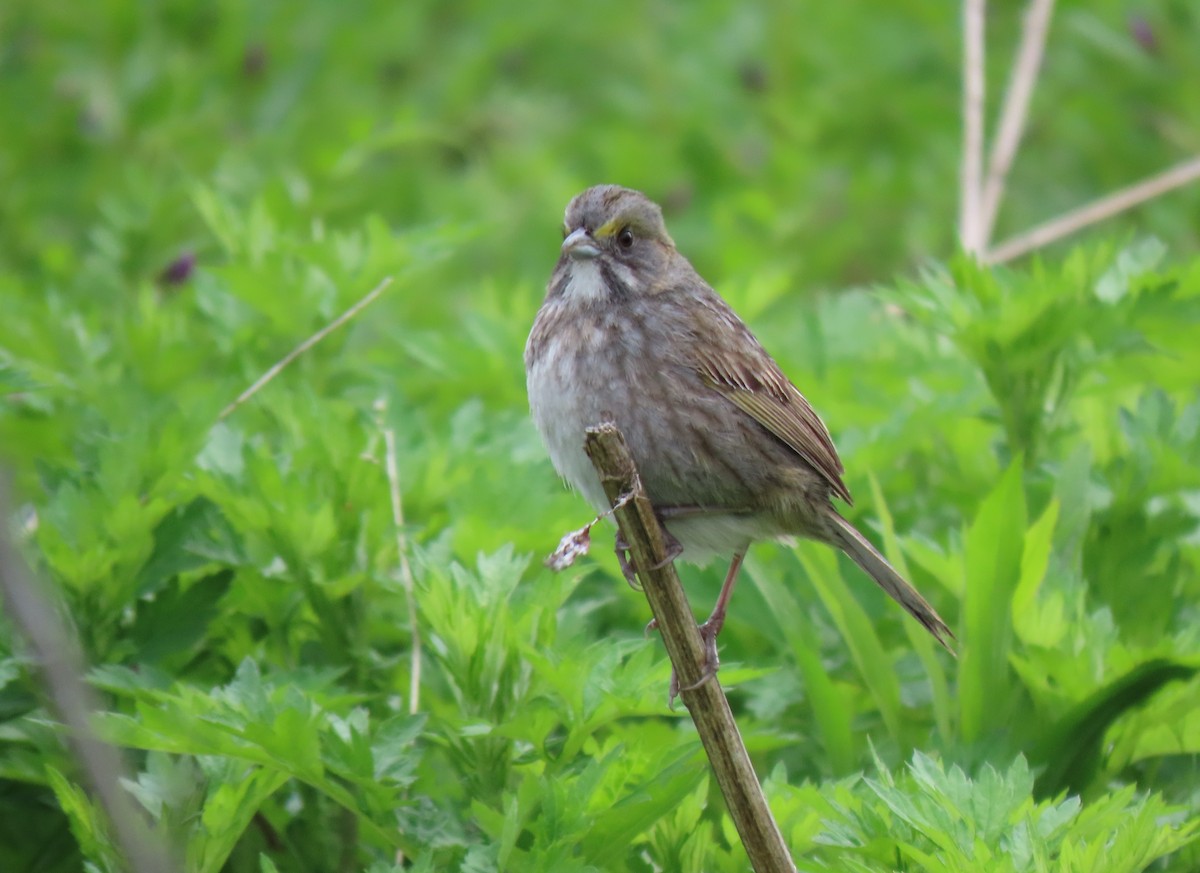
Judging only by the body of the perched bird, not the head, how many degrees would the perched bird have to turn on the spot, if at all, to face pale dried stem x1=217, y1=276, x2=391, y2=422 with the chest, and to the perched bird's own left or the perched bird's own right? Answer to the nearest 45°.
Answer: approximately 45° to the perched bird's own right

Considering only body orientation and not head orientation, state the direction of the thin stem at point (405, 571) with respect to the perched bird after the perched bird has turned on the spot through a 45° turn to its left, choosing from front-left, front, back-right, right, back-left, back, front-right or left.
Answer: right

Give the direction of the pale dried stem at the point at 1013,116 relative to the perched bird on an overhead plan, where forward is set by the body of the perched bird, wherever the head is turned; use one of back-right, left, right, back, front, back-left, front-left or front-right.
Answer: back

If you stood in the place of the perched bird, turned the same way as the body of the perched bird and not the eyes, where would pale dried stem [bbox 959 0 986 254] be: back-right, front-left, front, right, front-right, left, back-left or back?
back

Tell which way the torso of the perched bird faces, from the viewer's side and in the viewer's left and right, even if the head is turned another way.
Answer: facing the viewer and to the left of the viewer
